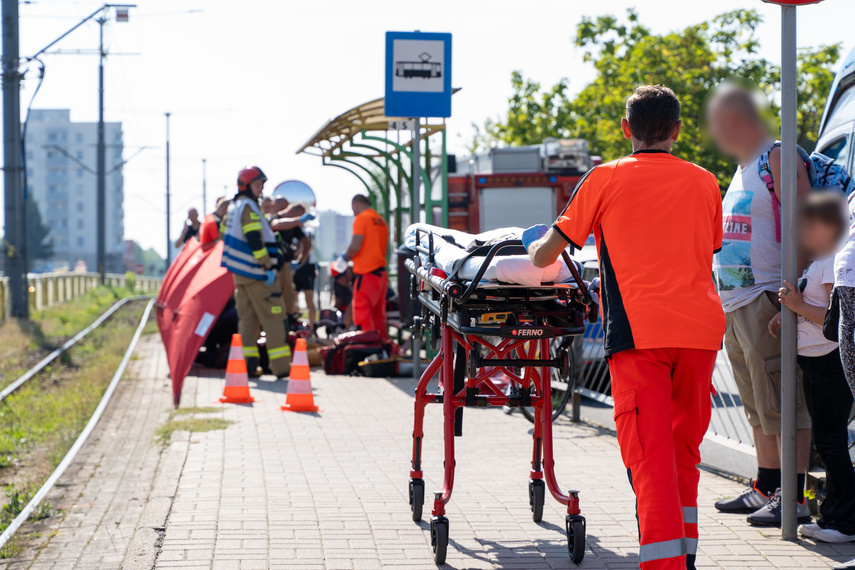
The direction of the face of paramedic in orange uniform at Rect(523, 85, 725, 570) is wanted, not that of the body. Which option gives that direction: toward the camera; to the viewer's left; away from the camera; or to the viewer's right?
away from the camera

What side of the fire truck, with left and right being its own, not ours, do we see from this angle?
back

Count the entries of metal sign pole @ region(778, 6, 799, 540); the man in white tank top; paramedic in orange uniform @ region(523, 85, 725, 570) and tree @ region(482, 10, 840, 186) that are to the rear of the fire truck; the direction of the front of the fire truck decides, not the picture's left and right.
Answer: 3

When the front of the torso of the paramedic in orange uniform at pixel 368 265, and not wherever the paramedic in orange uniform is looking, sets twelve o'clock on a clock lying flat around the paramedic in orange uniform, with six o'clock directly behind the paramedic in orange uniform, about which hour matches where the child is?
The child is roughly at 7 o'clock from the paramedic in orange uniform.

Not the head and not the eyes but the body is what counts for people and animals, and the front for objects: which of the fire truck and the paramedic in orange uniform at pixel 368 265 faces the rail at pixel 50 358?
the paramedic in orange uniform

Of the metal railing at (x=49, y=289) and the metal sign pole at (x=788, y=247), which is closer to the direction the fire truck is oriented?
the metal railing

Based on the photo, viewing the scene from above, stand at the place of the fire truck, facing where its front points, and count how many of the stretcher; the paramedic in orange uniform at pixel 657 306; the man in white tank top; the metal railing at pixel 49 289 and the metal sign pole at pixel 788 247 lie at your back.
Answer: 4

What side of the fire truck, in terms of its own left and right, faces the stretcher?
back

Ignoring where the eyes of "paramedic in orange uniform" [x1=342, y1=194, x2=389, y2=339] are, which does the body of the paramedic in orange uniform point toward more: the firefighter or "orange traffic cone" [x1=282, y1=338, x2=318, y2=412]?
the firefighter

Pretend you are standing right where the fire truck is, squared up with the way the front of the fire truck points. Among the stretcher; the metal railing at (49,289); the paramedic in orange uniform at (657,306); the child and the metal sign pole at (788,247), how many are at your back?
4

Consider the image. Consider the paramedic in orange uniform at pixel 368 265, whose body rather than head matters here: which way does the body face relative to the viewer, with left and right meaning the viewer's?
facing away from the viewer and to the left of the viewer

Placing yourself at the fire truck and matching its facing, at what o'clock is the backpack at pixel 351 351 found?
The backpack is roughly at 7 o'clock from the fire truck.
